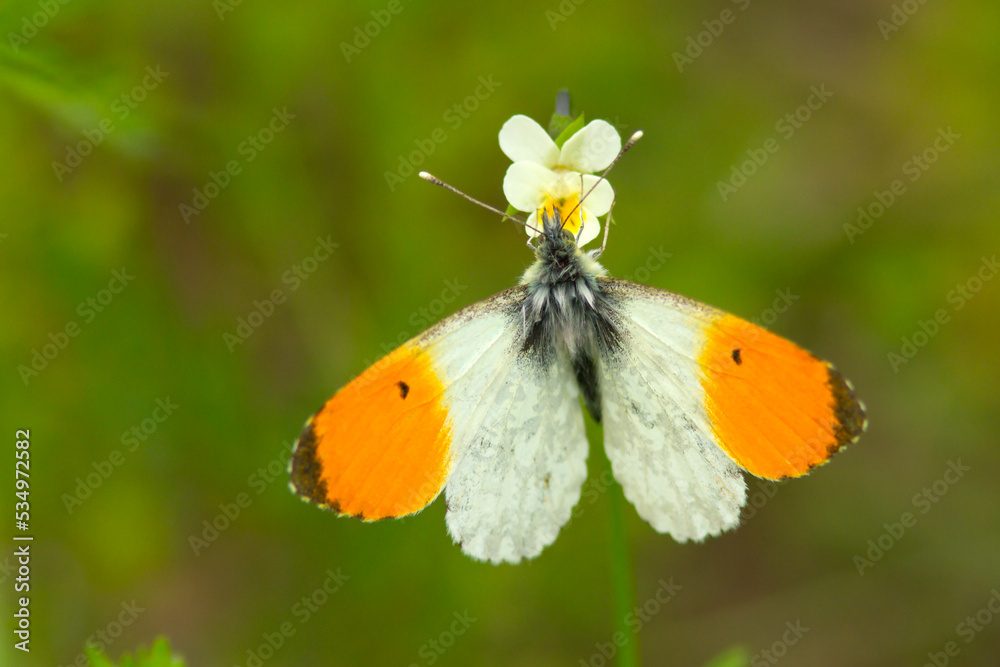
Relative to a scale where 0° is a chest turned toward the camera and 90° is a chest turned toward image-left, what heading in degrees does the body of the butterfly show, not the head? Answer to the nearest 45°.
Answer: approximately 180°
